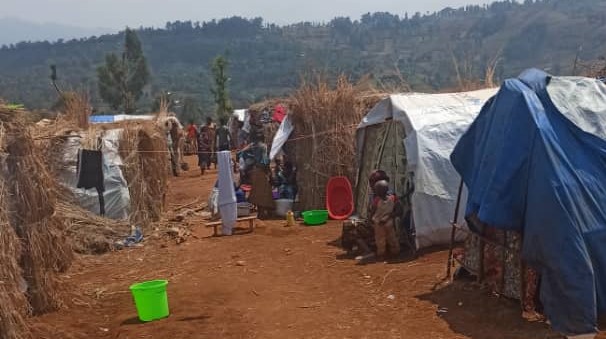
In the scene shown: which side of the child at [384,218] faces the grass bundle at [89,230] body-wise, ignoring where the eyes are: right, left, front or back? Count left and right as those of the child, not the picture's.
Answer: right

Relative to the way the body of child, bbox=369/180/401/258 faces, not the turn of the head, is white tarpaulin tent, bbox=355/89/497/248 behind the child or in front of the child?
behind

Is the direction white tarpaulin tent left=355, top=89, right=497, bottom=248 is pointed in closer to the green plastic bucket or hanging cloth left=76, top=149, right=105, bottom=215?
the green plastic bucket

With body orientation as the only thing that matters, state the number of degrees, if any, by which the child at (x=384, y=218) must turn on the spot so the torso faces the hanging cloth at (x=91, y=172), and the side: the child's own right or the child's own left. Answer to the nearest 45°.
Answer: approximately 90° to the child's own right

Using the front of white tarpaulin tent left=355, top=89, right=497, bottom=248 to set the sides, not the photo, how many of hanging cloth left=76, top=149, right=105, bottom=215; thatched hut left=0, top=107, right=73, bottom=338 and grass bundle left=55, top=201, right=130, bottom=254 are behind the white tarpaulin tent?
0

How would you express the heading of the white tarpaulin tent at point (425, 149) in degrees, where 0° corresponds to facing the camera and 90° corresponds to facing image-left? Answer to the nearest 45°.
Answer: approximately 45°

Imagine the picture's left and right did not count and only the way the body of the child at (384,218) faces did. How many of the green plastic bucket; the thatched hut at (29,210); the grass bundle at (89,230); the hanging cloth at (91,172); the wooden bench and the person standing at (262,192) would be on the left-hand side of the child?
0

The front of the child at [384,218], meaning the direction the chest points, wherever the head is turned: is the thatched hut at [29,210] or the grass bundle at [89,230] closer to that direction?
the thatched hut

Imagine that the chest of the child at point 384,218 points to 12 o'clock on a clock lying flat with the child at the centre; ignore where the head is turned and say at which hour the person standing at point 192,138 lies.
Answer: The person standing is roughly at 5 o'clock from the child.

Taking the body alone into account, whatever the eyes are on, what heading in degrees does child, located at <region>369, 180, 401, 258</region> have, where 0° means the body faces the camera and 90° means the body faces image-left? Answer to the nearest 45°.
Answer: approximately 0°

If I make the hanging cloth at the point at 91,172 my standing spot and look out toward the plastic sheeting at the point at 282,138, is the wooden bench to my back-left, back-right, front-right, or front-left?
front-right

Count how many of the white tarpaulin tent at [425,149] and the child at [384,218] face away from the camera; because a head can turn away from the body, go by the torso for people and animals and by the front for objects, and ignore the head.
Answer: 0

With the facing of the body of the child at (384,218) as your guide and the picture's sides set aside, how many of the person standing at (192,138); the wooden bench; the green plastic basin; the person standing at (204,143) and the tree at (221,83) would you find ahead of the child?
0

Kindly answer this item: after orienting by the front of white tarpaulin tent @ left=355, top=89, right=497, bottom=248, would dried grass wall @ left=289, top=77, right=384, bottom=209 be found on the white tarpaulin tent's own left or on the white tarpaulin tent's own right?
on the white tarpaulin tent's own right

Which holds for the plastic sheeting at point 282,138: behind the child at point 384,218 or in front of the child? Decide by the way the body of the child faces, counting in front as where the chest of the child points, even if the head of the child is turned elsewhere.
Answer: behind

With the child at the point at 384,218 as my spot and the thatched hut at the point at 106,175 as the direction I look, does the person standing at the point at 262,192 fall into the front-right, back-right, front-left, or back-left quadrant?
front-right

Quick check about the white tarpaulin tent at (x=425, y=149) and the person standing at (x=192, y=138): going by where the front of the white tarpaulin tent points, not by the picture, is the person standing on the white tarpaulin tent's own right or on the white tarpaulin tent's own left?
on the white tarpaulin tent's own right

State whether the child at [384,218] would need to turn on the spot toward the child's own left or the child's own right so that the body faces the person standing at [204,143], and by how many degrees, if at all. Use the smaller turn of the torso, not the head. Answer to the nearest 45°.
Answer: approximately 135° to the child's own right
